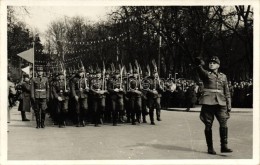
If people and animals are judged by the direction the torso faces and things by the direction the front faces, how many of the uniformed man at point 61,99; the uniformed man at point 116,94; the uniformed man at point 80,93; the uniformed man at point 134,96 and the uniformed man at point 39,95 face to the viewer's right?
0

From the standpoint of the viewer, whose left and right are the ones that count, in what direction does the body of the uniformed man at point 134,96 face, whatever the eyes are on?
facing the viewer

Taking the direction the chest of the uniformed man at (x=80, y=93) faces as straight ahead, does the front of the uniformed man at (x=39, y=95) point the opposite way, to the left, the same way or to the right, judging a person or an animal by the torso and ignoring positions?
the same way

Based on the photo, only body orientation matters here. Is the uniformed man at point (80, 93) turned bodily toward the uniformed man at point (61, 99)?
no

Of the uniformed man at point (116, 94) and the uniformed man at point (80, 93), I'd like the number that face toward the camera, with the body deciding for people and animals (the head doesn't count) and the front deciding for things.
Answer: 2

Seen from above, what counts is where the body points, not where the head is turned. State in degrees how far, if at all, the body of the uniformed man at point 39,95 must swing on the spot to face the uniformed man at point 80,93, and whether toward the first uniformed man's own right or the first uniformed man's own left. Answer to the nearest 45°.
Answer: approximately 90° to the first uniformed man's own left

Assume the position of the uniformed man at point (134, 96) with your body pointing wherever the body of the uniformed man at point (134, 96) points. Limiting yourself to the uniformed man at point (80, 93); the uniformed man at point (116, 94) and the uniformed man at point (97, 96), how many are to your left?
0

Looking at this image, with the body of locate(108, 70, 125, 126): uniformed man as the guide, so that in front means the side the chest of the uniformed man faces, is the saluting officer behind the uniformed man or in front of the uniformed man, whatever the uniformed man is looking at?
in front

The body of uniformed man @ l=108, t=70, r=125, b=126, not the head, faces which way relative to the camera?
toward the camera

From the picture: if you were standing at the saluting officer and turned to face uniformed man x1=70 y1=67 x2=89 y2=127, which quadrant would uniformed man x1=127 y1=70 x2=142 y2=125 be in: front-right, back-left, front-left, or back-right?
front-right

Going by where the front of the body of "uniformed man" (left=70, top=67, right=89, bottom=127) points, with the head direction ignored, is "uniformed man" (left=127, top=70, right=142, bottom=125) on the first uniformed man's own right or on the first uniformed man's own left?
on the first uniformed man's own left

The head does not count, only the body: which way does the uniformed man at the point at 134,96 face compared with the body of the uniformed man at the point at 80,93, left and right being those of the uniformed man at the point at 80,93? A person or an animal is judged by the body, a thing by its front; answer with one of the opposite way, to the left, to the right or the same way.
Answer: the same way

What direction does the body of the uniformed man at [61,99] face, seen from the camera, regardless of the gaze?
toward the camera
